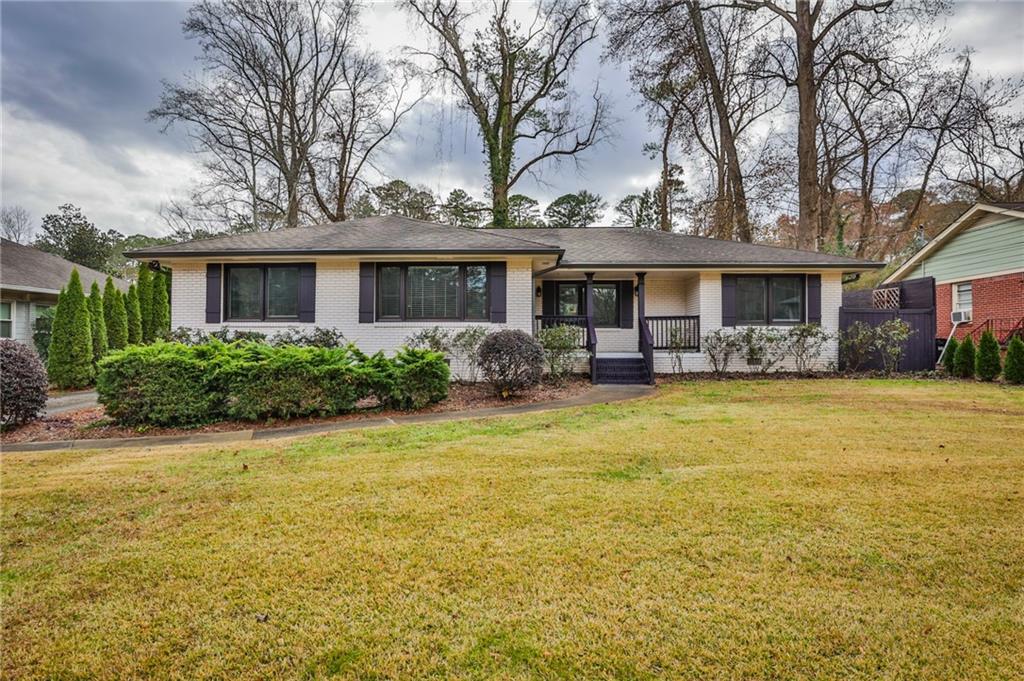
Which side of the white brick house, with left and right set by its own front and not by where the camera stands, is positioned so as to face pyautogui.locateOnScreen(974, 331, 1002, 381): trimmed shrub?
left

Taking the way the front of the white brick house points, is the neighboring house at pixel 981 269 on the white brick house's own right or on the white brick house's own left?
on the white brick house's own left

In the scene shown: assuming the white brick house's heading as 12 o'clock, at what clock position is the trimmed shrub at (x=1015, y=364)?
The trimmed shrub is roughly at 9 o'clock from the white brick house.

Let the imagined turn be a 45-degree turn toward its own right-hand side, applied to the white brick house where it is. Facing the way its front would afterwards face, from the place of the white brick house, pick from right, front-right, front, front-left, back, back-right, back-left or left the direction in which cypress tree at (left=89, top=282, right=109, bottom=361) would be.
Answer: front-right

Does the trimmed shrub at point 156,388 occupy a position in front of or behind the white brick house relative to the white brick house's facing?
in front

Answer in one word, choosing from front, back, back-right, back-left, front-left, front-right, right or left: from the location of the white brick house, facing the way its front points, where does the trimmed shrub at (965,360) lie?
left

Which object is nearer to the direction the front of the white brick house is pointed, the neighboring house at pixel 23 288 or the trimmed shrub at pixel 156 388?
the trimmed shrub

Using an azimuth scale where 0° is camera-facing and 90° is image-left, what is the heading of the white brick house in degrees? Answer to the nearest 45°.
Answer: approximately 0°

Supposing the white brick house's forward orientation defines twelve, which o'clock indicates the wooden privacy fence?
The wooden privacy fence is roughly at 9 o'clock from the white brick house.

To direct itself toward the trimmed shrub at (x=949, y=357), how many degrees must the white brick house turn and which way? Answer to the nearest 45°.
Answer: approximately 90° to its left

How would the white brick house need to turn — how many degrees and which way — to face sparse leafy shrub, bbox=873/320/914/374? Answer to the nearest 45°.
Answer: approximately 90° to its left

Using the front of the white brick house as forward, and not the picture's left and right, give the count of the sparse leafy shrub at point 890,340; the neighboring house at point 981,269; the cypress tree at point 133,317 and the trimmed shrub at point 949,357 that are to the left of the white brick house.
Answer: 3

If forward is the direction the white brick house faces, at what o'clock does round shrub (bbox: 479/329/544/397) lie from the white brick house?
The round shrub is roughly at 11 o'clock from the white brick house.

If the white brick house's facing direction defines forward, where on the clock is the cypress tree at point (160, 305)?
The cypress tree is roughly at 4 o'clock from the white brick house.

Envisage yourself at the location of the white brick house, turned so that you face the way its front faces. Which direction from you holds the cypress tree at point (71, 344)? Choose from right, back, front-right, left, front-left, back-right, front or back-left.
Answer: right

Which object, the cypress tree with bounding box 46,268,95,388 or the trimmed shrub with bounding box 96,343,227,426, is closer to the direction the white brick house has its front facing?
the trimmed shrub
